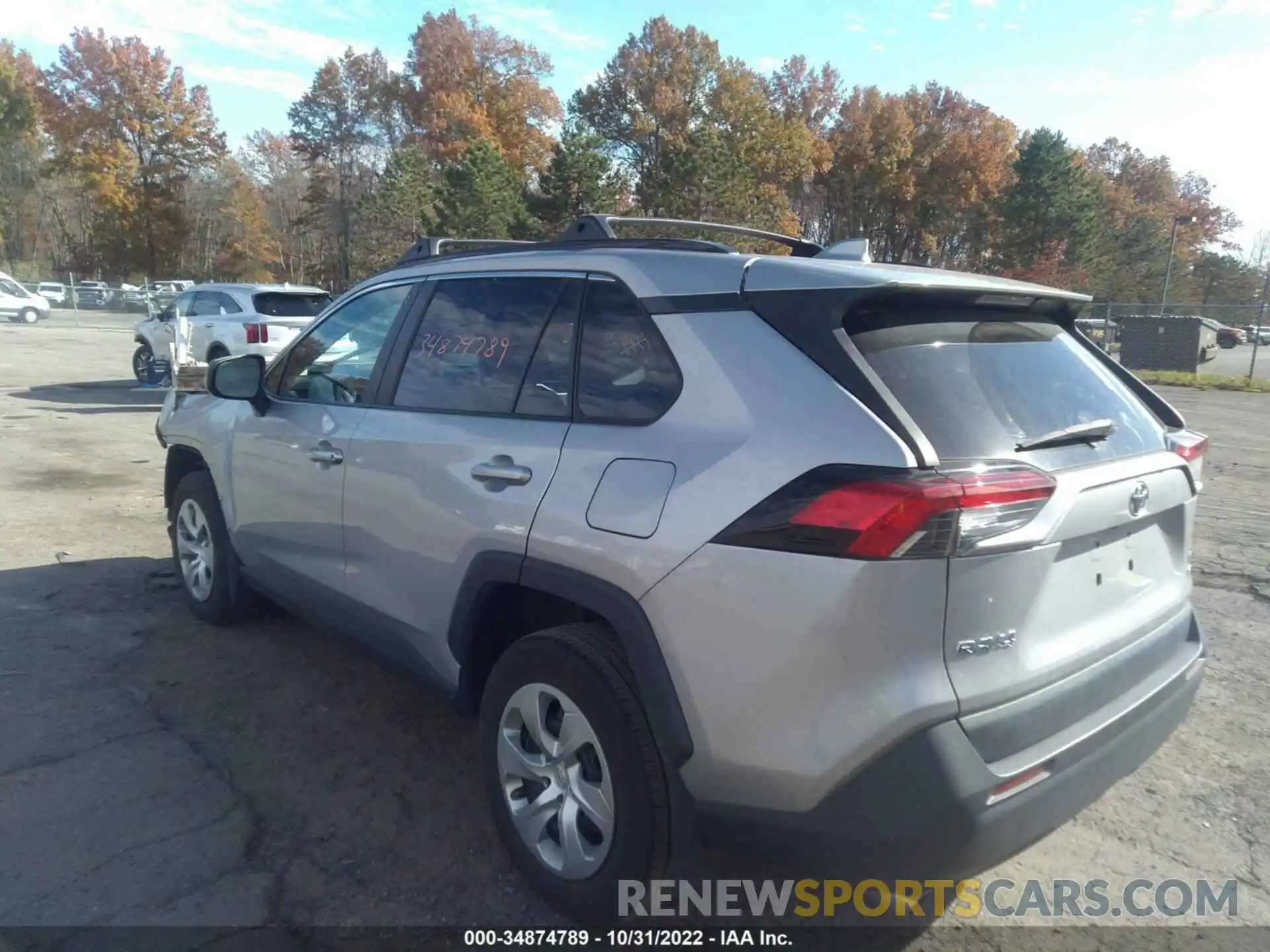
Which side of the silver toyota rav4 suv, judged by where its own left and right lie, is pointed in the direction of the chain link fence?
right

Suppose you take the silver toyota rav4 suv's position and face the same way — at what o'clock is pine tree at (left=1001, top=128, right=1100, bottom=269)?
The pine tree is roughly at 2 o'clock from the silver toyota rav4 suv.

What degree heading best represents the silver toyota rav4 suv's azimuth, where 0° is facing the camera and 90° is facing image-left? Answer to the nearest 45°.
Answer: approximately 135°

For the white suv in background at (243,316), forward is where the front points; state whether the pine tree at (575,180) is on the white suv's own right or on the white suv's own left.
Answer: on the white suv's own right

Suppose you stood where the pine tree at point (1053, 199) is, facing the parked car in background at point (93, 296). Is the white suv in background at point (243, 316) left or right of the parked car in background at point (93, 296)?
left

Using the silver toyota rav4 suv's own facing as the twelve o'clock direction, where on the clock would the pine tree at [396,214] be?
The pine tree is roughly at 1 o'clock from the silver toyota rav4 suv.

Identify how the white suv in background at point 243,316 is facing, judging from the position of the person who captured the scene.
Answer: facing away from the viewer and to the left of the viewer

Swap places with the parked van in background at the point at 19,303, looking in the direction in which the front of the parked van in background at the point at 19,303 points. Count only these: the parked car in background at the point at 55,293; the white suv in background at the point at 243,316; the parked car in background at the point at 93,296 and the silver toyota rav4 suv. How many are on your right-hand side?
2
